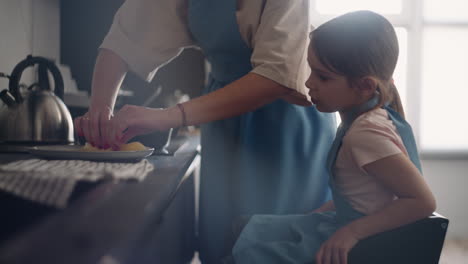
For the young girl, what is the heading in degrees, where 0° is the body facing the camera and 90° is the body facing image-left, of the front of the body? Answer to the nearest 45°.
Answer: approximately 90°

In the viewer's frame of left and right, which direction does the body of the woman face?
facing the viewer and to the left of the viewer

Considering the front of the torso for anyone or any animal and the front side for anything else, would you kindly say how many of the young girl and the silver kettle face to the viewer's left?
2

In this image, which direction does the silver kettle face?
to the viewer's left

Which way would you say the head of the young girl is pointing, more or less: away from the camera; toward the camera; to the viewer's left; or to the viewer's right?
to the viewer's left

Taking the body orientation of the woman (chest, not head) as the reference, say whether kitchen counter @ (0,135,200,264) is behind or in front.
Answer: in front

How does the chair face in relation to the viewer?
to the viewer's left
